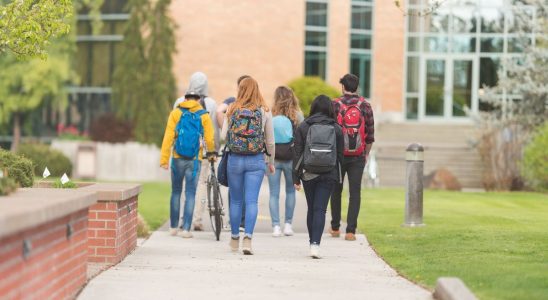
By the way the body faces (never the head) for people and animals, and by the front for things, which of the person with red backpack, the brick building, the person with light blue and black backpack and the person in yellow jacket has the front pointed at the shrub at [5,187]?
the brick building

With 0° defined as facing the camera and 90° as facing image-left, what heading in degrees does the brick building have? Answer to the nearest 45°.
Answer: approximately 0°

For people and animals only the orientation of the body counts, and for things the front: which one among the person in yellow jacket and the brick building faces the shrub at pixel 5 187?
the brick building

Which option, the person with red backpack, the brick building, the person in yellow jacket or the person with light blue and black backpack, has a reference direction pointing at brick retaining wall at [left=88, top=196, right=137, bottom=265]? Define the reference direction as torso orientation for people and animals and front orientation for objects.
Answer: the brick building

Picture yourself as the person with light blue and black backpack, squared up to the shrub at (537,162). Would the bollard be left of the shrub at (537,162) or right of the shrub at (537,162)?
right

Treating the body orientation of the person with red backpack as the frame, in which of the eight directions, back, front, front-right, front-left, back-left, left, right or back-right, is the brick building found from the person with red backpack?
front

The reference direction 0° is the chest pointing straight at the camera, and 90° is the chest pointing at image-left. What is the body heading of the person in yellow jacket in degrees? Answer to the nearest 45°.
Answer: approximately 180°

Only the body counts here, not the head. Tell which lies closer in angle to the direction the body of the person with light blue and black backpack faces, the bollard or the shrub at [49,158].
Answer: the shrub

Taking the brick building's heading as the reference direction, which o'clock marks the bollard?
The bollard is roughly at 12 o'clock from the brick building.

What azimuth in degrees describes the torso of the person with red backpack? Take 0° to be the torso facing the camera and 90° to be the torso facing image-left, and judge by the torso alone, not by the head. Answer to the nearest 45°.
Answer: approximately 180°

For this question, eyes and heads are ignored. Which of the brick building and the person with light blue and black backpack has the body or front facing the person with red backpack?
the brick building

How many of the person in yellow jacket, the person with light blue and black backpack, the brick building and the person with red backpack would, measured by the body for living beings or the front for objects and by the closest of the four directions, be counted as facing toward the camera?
1

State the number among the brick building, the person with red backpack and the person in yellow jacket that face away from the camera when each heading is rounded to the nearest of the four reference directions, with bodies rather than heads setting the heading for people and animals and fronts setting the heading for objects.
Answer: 2

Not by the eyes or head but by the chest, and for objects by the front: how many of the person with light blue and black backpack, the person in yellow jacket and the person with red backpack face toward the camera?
0

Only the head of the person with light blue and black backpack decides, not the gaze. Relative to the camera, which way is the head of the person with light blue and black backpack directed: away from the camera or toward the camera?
away from the camera

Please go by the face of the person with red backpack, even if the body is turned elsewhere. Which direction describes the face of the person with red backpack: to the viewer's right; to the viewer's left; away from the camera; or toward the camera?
away from the camera

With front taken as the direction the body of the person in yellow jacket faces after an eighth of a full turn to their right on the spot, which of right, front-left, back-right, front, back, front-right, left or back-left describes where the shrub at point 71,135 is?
front-left

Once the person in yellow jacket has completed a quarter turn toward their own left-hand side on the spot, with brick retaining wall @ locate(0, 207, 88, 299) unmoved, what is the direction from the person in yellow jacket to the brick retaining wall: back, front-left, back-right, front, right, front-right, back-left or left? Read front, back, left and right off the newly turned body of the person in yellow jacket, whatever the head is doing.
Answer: left
